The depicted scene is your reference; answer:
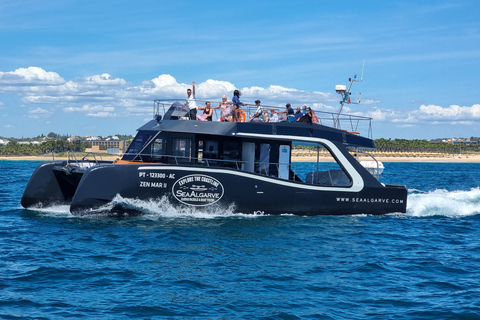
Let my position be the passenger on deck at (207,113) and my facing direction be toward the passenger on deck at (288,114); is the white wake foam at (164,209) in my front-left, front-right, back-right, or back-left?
back-right

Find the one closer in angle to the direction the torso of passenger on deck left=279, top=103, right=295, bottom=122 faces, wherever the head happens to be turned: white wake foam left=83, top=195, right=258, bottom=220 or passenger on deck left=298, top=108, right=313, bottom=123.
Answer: the white wake foam
